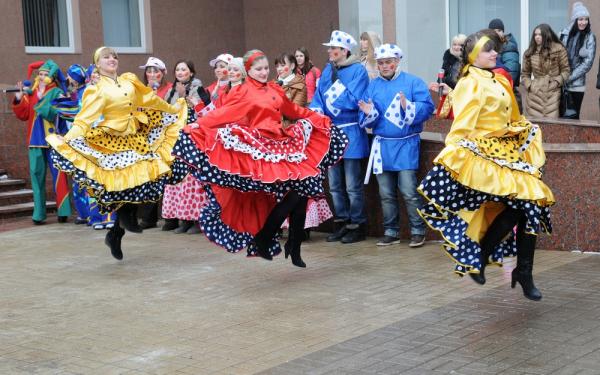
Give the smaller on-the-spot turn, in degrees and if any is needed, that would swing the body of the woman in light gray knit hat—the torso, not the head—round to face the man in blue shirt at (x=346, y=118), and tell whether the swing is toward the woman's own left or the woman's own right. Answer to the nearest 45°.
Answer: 0° — they already face them

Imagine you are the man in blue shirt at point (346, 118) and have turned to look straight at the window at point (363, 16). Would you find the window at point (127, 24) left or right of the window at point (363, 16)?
left

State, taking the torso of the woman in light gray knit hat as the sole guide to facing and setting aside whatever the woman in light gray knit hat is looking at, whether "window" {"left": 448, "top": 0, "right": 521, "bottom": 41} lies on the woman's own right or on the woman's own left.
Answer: on the woman's own right
